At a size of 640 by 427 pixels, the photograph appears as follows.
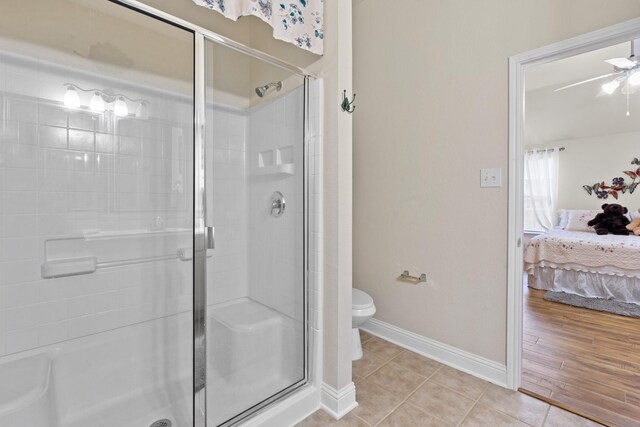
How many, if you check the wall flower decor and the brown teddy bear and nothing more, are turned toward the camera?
2

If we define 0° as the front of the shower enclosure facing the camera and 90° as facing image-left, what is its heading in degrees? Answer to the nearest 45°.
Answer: approximately 315°

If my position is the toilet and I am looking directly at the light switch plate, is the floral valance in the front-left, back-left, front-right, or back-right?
back-right

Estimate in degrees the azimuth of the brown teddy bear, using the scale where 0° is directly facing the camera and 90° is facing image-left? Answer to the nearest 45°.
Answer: approximately 0°

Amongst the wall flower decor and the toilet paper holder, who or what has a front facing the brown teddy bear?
the wall flower decor

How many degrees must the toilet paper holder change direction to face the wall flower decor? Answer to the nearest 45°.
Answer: approximately 180°

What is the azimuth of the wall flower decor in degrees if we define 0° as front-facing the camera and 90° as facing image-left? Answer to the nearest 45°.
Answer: approximately 0°

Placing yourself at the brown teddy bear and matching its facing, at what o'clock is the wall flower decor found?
The wall flower decor is roughly at 6 o'clock from the brown teddy bear.
